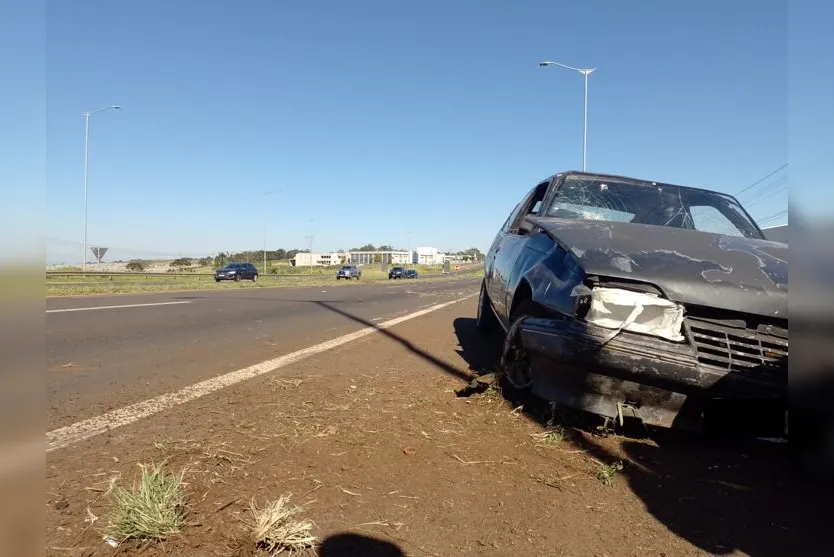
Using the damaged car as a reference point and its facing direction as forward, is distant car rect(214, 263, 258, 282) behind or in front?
behind

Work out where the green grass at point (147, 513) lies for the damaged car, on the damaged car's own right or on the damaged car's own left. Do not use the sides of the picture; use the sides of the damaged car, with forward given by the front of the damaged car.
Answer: on the damaged car's own right

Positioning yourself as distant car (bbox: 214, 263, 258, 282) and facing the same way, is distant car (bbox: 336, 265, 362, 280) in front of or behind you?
behind

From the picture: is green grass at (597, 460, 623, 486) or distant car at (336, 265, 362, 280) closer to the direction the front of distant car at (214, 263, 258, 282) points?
the green grass

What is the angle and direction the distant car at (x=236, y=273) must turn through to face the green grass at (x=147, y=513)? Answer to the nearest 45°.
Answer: approximately 45° to its left

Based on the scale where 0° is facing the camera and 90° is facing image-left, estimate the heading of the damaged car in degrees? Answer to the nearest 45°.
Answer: approximately 315°

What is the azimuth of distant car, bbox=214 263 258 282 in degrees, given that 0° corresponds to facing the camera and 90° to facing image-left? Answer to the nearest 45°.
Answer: approximately 45°

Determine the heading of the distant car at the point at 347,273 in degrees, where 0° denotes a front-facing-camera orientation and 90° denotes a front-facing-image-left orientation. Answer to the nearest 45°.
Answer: approximately 45°
